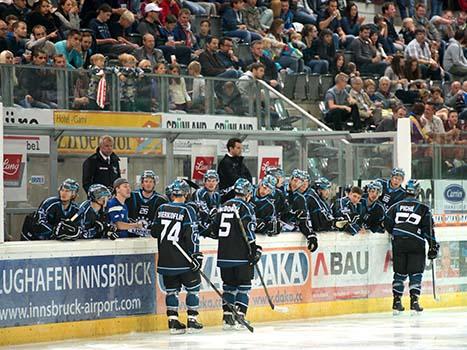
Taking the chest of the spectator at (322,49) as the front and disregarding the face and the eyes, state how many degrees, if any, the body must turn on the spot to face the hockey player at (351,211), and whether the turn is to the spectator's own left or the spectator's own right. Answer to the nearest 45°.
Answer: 0° — they already face them

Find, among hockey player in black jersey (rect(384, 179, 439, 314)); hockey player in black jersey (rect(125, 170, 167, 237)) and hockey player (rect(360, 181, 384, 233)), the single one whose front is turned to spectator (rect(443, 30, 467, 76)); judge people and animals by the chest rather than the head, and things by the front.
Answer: hockey player in black jersey (rect(384, 179, 439, 314))

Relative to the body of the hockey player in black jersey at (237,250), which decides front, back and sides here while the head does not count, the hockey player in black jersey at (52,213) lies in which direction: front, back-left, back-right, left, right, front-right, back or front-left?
back-left

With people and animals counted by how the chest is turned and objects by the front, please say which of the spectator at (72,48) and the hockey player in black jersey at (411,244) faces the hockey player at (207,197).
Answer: the spectator

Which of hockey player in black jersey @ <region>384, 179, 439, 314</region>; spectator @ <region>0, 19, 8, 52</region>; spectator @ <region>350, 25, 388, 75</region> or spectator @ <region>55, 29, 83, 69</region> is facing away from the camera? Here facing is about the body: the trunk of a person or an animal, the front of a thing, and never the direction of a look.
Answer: the hockey player in black jersey

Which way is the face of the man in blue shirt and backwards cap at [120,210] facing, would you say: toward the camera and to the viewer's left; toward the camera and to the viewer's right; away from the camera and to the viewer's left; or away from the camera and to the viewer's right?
toward the camera and to the viewer's right

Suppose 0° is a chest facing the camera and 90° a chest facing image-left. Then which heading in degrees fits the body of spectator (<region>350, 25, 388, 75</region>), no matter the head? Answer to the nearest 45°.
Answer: approximately 315°

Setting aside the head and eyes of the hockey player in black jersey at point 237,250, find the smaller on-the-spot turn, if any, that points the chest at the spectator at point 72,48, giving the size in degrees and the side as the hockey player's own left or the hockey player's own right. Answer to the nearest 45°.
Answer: approximately 90° to the hockey player's own left

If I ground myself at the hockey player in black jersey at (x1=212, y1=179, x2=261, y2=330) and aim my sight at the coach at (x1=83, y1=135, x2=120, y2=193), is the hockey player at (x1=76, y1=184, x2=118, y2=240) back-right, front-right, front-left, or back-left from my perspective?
front-left

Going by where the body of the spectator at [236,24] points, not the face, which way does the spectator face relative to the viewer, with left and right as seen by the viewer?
facing the viewer and to the right of the viewer

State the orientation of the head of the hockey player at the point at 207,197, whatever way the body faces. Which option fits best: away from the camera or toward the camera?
toward the camera

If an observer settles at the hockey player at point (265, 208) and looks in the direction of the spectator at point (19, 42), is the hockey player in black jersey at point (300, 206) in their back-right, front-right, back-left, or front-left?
back-right

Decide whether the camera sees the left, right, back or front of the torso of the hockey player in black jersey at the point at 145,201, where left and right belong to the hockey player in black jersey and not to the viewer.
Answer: front

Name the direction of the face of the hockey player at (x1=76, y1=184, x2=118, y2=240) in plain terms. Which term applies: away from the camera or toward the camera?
toward the camera

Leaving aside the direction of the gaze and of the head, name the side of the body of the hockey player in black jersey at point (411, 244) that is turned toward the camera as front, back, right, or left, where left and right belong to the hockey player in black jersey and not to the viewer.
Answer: back

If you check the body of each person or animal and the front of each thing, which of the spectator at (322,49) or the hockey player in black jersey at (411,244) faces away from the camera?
the hockey player in black jersey

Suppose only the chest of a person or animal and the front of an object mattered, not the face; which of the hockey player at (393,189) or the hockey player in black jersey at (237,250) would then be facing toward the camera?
the hockey player

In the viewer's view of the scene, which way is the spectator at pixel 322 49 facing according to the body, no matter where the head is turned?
toward the camera

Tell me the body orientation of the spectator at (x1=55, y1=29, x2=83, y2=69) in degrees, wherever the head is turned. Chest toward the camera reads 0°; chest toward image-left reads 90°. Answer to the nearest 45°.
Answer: approximately 315°
